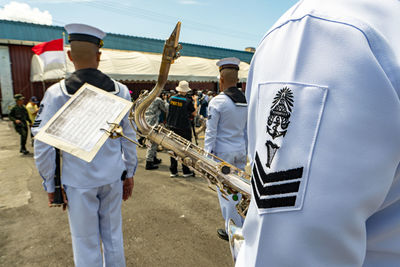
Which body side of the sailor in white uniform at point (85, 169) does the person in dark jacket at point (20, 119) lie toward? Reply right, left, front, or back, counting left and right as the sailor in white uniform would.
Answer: front

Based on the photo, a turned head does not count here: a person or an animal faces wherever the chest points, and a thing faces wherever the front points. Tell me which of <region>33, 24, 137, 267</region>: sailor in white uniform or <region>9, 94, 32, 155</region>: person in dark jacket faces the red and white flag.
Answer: the sailor in white uniform

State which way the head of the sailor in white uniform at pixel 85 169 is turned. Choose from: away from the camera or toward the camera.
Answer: away from the camera

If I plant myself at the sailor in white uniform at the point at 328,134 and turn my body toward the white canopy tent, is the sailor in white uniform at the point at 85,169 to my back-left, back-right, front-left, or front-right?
front-left

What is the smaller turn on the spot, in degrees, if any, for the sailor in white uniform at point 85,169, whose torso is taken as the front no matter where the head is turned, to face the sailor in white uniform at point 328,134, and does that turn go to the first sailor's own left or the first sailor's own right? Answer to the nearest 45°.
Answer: approximately 180°

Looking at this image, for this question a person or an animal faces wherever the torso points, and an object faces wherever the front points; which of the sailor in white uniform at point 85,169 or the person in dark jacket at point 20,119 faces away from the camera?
the sailor in white uniform

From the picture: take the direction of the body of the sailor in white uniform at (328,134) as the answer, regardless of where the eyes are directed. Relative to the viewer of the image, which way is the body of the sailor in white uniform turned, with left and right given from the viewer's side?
facing away from the viewer and to the left of the viewer

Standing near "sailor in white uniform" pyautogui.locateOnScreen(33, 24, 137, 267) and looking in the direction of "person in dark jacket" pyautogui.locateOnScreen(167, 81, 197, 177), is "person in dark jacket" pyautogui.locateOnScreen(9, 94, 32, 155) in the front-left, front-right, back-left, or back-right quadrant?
front-left

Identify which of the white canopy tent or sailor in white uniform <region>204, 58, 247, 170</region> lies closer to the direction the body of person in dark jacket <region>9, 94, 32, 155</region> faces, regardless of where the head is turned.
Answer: the sailor in white uniform

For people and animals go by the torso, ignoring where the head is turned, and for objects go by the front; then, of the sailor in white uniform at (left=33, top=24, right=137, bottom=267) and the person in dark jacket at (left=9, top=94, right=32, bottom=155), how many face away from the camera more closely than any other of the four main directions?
1

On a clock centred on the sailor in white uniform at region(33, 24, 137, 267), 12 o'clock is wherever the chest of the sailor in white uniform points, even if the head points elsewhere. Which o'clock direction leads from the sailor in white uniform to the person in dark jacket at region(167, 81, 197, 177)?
The person in dark jacket is roughly at 1 o'clock from the sailor in white uniform.

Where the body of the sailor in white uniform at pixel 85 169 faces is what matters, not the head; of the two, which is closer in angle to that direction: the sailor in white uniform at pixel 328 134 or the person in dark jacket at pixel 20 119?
the person in dark jacket

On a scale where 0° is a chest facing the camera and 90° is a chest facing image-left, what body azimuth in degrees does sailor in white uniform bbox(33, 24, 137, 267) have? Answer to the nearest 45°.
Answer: approximately 180°

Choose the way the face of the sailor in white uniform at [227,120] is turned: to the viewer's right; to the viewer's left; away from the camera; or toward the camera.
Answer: away from the camera

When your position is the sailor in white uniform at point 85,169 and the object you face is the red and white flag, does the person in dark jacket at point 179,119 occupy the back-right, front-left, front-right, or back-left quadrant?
front-right

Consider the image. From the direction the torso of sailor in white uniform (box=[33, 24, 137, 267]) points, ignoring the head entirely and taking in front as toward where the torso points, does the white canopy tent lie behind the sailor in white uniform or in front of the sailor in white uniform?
in front
